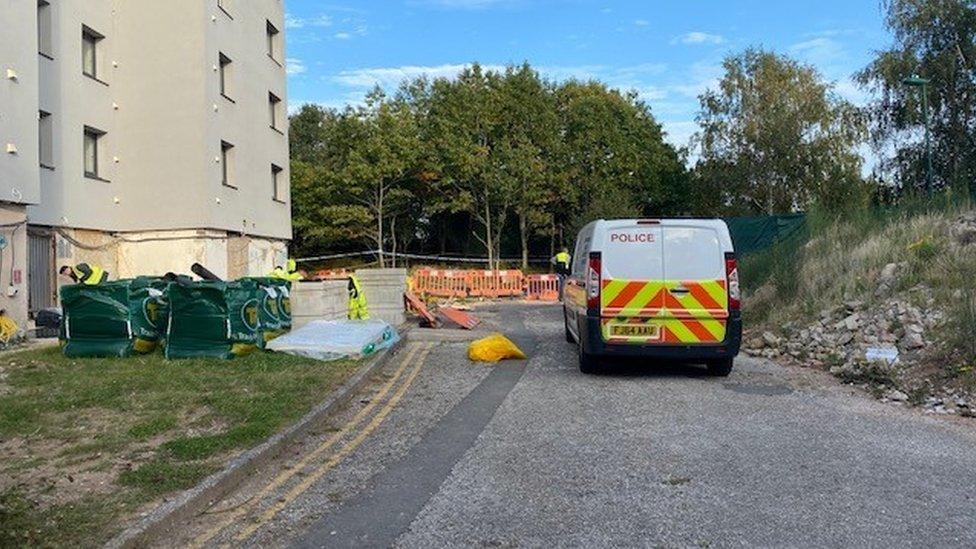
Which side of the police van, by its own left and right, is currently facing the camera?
back

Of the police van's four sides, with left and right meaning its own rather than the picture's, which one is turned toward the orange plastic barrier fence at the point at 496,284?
front

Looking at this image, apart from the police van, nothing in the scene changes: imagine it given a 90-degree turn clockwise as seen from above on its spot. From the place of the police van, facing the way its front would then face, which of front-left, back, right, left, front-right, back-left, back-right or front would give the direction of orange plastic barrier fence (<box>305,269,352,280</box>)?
back-left

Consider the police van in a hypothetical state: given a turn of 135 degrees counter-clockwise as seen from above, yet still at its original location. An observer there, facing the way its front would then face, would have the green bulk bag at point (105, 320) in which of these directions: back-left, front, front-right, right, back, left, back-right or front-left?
front-right

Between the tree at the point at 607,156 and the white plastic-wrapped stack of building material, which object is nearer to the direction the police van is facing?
the tree

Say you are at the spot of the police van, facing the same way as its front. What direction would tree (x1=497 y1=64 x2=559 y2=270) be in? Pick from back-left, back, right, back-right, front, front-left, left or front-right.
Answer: front

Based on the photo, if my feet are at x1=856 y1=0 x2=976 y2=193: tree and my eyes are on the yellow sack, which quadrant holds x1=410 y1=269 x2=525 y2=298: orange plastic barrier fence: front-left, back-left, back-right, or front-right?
front-right

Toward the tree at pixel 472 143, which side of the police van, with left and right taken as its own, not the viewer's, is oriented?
front

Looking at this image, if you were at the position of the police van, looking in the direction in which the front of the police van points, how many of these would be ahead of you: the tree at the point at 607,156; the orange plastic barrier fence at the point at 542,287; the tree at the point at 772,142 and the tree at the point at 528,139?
4

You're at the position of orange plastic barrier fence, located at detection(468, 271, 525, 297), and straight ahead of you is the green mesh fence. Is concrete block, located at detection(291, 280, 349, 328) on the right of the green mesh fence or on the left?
right

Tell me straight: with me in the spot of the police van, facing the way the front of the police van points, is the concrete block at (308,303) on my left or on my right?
on my left

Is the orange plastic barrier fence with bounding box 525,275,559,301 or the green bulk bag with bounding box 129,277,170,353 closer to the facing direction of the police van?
the orange plastic barrier fence

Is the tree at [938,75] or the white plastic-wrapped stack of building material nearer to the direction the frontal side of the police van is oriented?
the tree

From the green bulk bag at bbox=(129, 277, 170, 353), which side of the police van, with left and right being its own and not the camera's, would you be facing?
left

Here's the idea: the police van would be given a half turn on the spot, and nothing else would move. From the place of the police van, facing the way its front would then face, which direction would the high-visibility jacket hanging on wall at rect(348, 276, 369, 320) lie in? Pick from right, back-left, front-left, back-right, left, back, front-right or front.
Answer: back-right

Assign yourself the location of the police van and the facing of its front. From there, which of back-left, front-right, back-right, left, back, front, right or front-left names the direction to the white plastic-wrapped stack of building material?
left

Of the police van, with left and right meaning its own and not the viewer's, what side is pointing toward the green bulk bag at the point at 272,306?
left

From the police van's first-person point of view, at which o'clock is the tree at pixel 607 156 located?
The tree is roughly at 12 o'clock from the police van.

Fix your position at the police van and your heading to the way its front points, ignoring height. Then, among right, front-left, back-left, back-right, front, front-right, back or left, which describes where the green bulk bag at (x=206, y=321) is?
left

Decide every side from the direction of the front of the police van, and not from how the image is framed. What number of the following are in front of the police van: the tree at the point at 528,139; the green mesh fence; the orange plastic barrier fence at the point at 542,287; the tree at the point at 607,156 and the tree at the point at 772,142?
5
